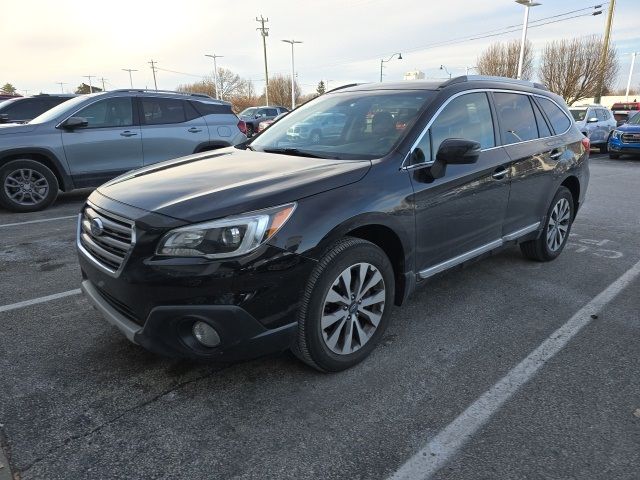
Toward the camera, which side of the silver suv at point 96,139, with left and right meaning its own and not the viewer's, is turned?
left

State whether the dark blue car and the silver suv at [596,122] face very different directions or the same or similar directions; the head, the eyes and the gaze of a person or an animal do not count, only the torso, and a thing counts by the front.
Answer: same or similar directions

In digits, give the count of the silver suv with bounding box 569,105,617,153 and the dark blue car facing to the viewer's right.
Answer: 0

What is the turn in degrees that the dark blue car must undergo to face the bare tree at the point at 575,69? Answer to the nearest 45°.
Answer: approximately 135° to its right

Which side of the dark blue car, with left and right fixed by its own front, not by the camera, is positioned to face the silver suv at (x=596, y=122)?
right

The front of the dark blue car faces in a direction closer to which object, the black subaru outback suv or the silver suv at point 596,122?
the black subaru outback suv

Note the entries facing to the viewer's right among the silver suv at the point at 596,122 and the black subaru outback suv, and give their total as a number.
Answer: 0

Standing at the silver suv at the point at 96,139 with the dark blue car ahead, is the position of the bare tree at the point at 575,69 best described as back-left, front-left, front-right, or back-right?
front-left

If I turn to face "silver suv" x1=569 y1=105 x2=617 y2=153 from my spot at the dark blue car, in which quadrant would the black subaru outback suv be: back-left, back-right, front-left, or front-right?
back-left

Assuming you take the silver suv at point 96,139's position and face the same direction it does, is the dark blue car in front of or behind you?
behind

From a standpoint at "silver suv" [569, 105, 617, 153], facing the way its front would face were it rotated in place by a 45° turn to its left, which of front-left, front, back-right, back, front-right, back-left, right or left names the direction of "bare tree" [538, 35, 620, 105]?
back

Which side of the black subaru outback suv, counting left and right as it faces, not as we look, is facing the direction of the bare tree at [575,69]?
back

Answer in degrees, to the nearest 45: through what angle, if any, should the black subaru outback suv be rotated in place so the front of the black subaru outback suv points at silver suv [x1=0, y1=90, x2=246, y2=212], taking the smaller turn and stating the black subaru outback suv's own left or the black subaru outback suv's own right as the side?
approximately 90° to the black subaru outback suv's own right

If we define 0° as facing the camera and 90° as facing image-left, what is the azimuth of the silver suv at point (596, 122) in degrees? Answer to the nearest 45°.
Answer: approximately 45°
